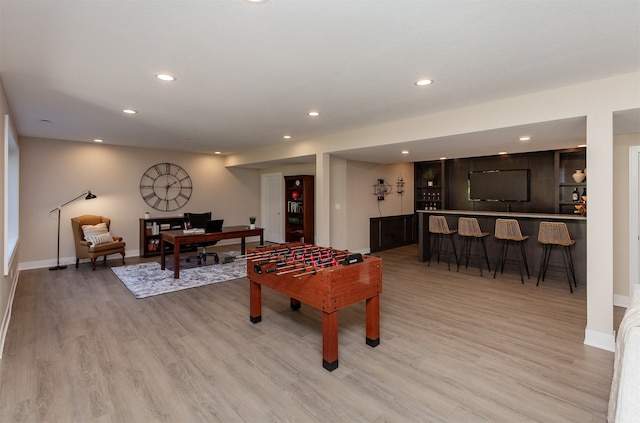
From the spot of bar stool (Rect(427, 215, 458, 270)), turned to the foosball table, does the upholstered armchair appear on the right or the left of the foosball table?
right

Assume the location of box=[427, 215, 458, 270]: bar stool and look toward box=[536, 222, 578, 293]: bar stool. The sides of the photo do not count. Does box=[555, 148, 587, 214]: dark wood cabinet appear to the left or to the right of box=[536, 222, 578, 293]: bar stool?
left

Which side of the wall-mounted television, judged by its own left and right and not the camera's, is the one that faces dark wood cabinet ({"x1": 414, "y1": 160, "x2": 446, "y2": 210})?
right

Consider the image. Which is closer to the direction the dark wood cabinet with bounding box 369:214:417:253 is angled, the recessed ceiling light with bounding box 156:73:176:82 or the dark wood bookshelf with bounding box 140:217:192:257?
the recessed ceiling light

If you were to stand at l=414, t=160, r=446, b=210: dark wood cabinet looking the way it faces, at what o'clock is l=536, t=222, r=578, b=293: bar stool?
The bar stool is roughly at 11 o'clock from the dark wood cabinet.

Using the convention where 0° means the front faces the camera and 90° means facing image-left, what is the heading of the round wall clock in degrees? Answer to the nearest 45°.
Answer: approximately 0°

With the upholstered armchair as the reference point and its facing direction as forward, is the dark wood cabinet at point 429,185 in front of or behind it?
in front

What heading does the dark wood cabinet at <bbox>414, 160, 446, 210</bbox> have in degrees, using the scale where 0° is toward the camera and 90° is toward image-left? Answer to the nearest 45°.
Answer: approximately 0°

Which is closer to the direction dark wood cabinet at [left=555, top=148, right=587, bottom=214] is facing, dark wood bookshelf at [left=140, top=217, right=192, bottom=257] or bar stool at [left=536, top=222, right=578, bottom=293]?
the bar stool

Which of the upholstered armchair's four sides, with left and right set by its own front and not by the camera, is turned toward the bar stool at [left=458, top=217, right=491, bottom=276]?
front
